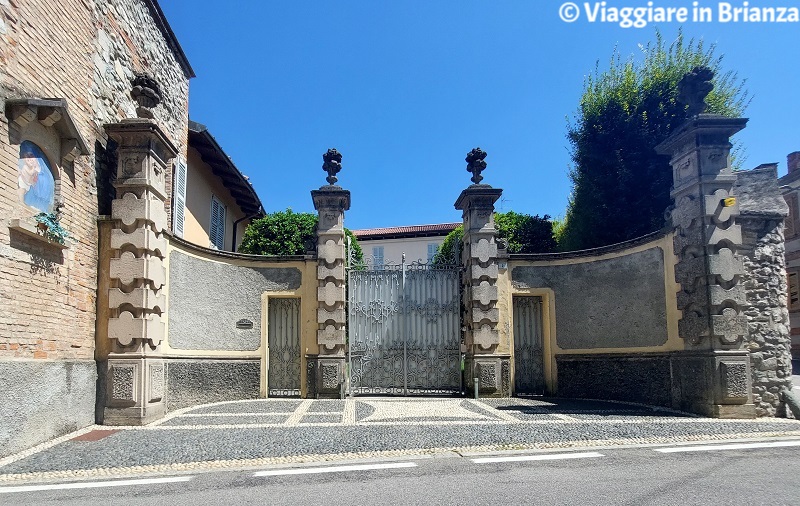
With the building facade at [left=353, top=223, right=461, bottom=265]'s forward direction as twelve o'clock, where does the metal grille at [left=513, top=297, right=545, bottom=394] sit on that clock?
The metal grille is roughly at 12 o'clock from the building facade.

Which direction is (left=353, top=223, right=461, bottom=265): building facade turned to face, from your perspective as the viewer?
facing the viewer

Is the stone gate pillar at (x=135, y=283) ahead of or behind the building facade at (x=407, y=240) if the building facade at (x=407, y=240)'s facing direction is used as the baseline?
ahead

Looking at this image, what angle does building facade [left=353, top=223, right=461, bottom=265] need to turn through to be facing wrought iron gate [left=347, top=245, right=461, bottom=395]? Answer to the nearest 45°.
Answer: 0° — it already faces it

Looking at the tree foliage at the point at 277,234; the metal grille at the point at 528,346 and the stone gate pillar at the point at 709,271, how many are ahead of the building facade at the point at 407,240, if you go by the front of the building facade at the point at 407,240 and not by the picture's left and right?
3

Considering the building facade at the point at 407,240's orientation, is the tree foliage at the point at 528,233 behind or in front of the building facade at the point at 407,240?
in front

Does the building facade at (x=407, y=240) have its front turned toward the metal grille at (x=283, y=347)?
yes

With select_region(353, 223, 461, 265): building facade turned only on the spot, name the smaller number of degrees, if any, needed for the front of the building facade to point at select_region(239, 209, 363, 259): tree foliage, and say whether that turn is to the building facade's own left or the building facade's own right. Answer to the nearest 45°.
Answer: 0° — it already faces it

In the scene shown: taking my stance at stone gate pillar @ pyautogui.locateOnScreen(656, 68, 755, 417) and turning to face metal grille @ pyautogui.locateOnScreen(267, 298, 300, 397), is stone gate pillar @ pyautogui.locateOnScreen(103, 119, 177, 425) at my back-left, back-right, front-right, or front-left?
front-left

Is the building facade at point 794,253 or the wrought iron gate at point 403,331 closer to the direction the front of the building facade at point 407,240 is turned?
the wrought iron gate

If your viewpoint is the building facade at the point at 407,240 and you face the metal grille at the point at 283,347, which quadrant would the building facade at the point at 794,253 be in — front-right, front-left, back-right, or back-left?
front-left

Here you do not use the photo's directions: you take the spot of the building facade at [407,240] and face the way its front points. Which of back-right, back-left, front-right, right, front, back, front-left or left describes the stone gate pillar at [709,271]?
front
